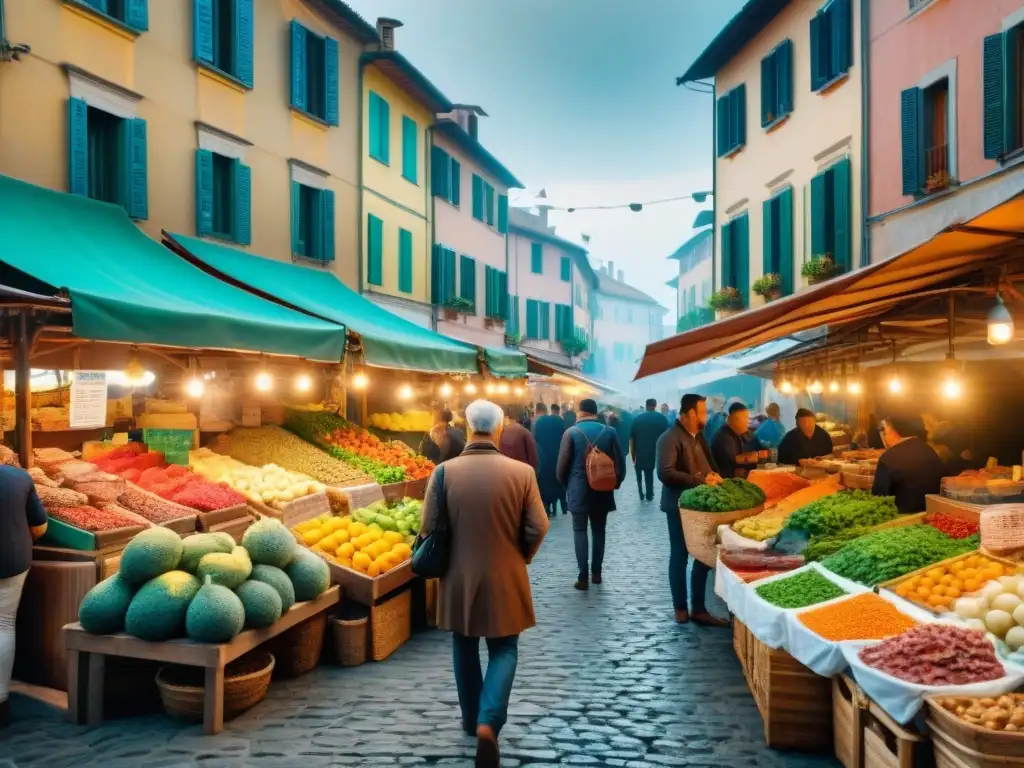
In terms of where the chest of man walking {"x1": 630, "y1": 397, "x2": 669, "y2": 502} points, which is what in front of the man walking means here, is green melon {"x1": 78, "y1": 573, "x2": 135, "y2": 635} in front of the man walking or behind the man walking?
behind

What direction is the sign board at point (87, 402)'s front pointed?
toward the camera

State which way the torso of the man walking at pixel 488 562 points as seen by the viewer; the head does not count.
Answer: away from the camera

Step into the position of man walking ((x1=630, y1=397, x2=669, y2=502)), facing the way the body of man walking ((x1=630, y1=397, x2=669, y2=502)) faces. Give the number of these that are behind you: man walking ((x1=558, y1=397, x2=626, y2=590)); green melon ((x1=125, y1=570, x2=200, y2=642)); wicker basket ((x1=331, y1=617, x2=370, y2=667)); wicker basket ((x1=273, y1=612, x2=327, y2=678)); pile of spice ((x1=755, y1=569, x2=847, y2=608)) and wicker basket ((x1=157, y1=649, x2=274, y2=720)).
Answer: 6

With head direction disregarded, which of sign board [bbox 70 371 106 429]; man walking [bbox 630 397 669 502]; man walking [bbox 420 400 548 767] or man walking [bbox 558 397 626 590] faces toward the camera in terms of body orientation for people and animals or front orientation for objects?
the sign board

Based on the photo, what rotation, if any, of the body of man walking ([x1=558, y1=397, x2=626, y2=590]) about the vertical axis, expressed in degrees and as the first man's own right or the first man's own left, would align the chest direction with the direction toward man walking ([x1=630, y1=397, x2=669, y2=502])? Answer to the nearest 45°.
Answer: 0° — they already face them

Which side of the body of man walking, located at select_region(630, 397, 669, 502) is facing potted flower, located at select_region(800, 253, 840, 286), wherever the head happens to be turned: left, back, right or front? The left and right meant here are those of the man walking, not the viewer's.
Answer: right

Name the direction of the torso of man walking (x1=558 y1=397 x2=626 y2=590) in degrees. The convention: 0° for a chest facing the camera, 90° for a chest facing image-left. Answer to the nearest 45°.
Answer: approximately 180°

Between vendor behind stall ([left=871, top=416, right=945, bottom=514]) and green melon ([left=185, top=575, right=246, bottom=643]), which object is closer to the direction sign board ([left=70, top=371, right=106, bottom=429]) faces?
the green melon

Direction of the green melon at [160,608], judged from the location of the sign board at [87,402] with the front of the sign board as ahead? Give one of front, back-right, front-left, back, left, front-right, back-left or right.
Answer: front

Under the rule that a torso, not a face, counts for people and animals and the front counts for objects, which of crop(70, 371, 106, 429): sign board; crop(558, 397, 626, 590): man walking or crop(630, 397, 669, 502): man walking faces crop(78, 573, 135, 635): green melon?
the sign board

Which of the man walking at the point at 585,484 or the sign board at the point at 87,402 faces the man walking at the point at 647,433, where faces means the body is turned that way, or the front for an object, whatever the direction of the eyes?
the man walking at the point at 585,484

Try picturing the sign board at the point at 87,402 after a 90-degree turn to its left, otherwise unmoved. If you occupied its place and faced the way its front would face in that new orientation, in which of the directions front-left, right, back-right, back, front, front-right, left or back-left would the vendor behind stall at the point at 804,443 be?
front

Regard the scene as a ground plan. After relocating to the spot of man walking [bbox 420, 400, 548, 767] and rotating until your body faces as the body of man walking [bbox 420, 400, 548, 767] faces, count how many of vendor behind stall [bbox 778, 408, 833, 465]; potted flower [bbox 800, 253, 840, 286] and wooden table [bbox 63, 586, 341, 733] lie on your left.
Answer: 1

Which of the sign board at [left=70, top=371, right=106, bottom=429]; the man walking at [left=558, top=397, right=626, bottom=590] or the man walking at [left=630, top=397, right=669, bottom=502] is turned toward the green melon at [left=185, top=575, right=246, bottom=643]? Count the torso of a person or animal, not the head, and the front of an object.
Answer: the sign board

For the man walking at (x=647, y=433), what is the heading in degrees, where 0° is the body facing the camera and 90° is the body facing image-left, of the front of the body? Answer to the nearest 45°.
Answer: approximately 180°

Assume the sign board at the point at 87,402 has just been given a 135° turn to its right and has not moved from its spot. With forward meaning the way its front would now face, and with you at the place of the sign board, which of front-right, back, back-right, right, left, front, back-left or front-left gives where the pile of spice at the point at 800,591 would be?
back

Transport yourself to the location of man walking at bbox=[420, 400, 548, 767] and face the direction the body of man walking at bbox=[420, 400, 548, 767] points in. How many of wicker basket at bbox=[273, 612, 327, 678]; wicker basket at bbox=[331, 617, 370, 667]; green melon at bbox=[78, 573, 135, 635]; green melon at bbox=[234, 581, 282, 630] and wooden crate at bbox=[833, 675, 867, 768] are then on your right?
1
